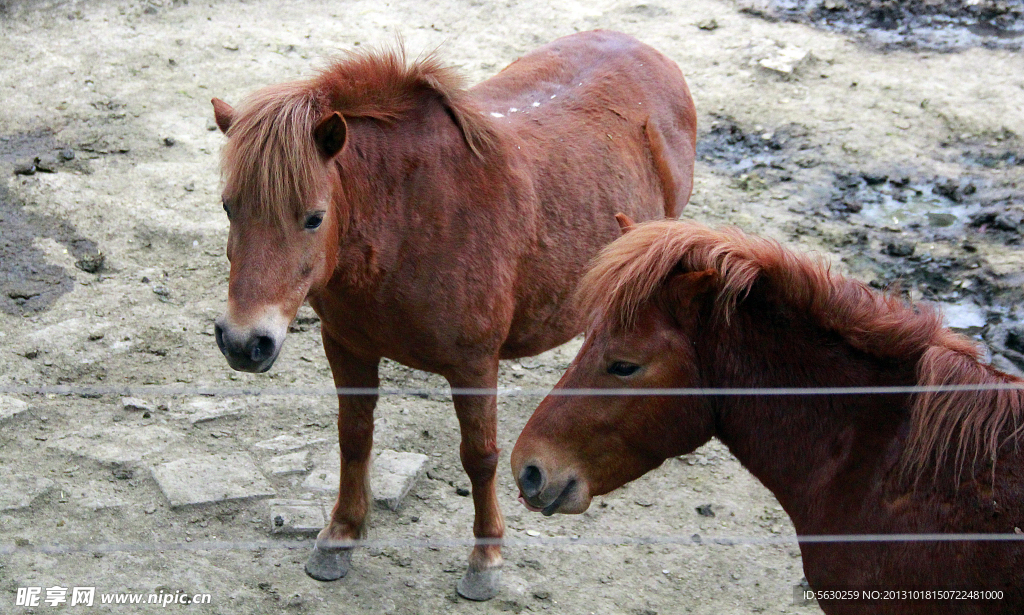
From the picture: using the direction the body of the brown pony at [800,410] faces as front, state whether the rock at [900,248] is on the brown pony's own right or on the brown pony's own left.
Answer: on the brown pony's own right

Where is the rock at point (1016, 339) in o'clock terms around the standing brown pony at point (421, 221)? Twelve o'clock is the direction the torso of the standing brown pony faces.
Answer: The rock is roughly at 7 o'clock from the standing brown pony.

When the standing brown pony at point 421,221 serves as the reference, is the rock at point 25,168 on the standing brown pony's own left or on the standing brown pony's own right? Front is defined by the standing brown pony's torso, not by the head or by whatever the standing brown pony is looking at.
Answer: on the standing brown pony's own right

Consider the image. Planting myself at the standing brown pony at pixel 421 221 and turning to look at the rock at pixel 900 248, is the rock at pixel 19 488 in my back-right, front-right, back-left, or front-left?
back-left

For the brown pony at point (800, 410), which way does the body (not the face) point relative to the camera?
to the viewer's left

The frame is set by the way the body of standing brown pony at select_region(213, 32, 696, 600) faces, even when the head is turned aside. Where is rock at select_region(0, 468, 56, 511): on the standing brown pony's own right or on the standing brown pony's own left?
on the standing brown pony's own right
